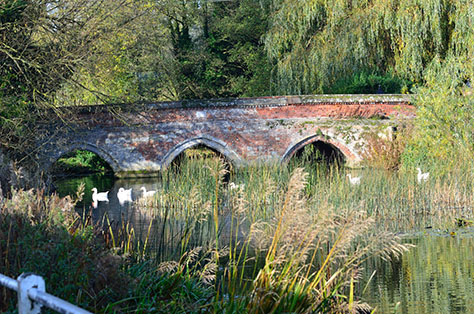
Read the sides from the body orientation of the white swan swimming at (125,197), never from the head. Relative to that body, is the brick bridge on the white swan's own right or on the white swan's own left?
on the white swan's own right

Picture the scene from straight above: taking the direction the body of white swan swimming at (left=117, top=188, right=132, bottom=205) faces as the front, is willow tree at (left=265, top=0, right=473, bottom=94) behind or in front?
behind

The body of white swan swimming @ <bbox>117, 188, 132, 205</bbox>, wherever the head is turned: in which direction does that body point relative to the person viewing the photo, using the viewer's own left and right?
facing to the left of the viewer
